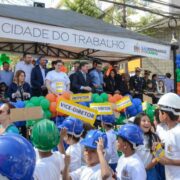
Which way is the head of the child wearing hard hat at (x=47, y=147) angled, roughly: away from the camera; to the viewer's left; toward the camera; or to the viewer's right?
away from the camera

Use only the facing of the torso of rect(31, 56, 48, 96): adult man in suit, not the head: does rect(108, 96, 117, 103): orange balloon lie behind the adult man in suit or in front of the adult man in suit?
in front

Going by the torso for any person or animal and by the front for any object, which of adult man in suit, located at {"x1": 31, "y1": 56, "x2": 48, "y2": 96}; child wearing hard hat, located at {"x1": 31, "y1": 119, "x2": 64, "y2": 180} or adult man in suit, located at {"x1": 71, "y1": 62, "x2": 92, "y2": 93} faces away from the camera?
the child wearing hard hat

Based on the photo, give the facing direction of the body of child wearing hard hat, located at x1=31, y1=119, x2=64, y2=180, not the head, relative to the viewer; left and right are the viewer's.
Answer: facing away from the viewer

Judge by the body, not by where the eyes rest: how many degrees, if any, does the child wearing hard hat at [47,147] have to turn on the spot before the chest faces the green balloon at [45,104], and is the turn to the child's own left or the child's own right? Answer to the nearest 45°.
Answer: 0° — they already face it

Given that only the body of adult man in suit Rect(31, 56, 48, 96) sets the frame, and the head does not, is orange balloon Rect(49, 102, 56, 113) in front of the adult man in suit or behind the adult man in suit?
in front

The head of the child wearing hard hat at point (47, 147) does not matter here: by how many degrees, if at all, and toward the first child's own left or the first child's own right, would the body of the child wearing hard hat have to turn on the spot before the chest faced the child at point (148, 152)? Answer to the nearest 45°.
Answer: approximately 45° to the first child's own right

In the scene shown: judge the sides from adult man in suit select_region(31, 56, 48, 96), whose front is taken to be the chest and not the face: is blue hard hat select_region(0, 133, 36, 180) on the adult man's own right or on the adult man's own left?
on the adult man's own right

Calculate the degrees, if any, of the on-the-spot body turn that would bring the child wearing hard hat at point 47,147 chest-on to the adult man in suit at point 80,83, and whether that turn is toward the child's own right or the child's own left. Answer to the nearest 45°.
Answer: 0° — they already face them
